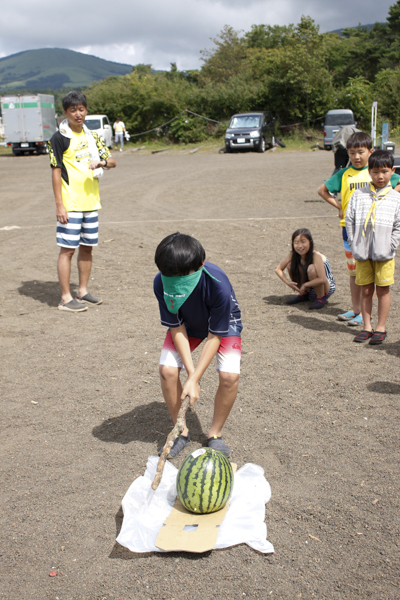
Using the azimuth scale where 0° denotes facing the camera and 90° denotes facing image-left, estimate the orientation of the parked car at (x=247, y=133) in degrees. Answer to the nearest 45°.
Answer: approximately 45°

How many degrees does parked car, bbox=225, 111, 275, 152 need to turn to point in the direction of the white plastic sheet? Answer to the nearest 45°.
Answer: approximately 45° to its left

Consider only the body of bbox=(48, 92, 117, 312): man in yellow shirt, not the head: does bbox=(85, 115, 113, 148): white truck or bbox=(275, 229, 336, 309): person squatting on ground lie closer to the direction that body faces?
the person squatting on ground

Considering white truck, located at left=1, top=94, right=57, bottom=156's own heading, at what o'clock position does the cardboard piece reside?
The cardboard piece is roughly at 6 o'clock from the white truck.

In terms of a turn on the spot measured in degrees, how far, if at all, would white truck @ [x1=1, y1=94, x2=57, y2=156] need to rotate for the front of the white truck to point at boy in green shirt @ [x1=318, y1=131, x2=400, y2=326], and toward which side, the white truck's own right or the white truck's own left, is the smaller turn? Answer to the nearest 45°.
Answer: approximately 180°

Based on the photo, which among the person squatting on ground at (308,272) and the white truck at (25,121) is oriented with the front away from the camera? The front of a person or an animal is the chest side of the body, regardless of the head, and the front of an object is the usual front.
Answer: the white truck

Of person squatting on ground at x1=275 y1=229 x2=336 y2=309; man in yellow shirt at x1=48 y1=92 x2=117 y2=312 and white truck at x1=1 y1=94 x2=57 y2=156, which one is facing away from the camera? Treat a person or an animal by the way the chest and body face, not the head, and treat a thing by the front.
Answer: the white truck

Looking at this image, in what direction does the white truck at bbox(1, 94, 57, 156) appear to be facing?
away from the camera
